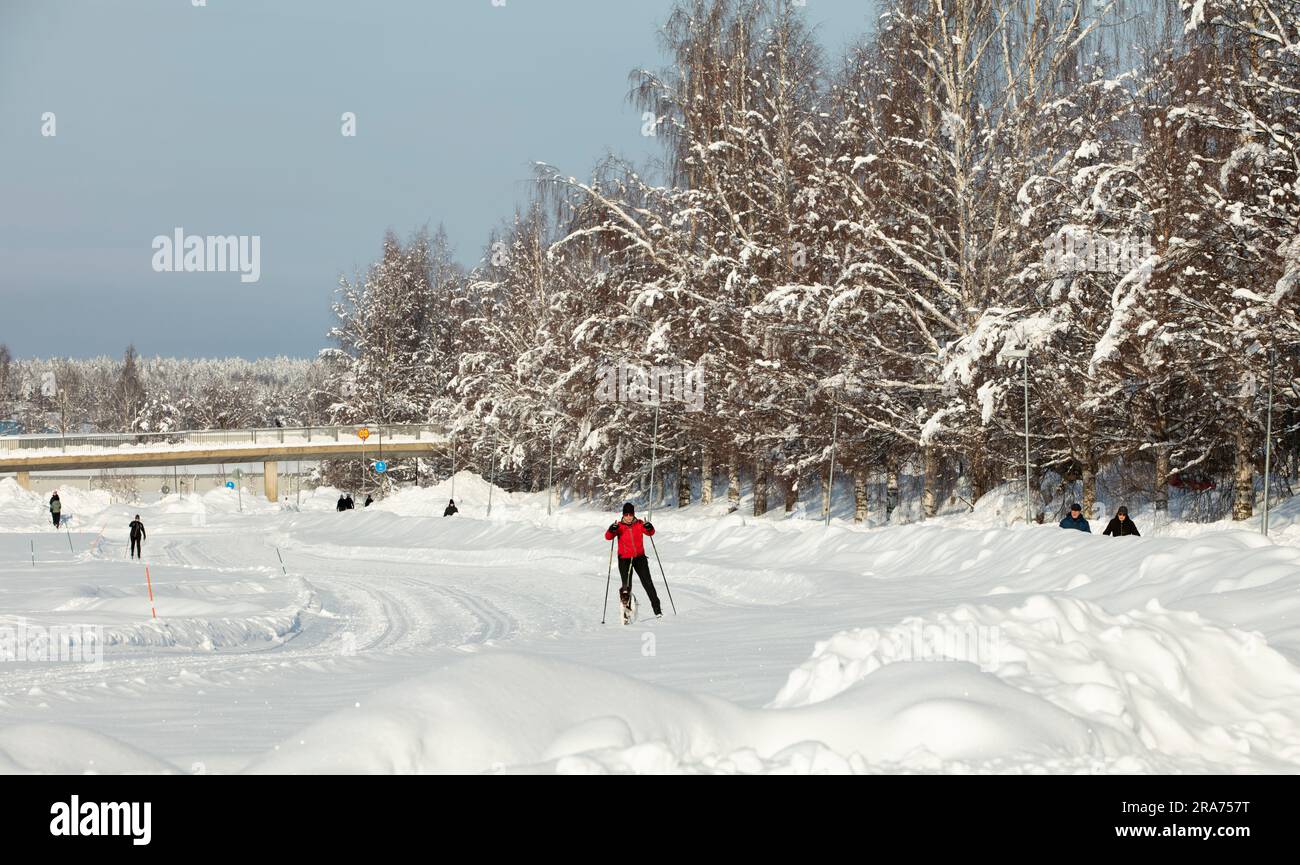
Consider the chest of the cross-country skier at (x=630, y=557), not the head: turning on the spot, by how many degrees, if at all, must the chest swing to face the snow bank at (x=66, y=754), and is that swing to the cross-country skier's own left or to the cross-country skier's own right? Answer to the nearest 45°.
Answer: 0° — they already face it

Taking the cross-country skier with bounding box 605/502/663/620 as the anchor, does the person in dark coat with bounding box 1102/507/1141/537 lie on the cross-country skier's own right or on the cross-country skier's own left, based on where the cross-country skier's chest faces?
on the cross-country skier's own left

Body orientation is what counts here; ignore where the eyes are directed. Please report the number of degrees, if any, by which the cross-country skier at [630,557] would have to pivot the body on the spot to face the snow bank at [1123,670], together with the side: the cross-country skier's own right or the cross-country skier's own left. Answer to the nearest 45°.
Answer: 0° — they already face it

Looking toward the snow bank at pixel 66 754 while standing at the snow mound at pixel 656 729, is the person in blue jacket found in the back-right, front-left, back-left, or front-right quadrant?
back-right

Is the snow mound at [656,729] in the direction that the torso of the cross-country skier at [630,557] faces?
yes

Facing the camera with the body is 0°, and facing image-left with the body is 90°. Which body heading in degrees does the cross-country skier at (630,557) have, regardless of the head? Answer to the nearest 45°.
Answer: approximately 0°

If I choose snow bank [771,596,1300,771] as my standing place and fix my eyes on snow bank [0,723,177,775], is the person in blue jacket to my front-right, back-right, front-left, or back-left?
back-right

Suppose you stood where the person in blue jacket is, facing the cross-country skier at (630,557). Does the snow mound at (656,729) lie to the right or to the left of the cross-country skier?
left

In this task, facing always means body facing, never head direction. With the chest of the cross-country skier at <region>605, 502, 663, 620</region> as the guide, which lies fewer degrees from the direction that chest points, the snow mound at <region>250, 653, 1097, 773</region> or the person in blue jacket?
the snow mound

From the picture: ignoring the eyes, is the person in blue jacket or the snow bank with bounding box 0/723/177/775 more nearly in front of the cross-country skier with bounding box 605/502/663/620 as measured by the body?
the snow bank

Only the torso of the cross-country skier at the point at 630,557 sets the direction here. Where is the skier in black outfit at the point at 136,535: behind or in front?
behind

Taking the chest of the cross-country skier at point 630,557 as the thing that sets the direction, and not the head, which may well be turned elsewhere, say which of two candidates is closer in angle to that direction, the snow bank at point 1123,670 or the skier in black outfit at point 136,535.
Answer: the snow bank
